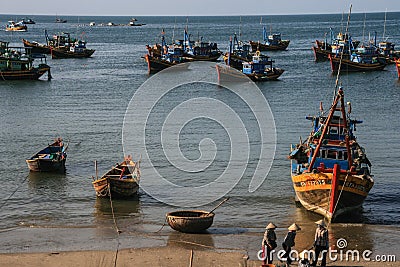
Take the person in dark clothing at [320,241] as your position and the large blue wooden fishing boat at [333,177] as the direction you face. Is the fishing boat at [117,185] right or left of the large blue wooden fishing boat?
left

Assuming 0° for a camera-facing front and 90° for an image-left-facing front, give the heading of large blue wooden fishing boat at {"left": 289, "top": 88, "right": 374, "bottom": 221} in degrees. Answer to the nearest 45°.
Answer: approximately 0°

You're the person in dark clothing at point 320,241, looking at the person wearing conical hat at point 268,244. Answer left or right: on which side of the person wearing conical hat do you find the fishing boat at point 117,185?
right

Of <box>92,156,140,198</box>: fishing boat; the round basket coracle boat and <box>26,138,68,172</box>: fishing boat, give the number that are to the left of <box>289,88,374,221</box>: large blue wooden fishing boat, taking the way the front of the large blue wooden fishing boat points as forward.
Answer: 0

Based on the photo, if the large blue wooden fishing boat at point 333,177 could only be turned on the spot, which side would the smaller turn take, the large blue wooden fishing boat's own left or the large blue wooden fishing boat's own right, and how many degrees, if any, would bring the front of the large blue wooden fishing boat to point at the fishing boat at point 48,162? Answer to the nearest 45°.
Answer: approximately 90° to the large blue wooden fishing boat's own right

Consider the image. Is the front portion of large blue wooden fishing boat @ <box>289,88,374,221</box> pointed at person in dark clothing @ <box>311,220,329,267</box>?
yes

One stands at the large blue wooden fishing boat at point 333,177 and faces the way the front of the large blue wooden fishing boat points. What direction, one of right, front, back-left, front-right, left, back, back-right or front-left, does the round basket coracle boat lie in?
front-right

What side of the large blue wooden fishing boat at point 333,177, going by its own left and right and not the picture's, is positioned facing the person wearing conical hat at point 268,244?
front

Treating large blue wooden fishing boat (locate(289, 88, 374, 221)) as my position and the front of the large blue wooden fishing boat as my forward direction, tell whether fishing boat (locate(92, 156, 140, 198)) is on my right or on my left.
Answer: on my right
